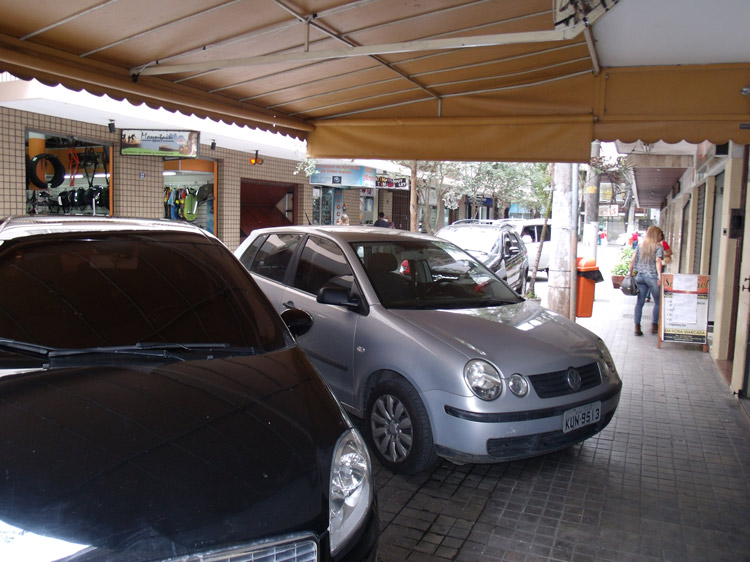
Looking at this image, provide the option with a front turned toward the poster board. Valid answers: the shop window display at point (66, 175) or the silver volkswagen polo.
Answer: the shop window display

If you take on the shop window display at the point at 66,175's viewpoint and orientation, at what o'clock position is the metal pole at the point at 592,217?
The metal pole is roughly at 11 o'clock from the shop window display.

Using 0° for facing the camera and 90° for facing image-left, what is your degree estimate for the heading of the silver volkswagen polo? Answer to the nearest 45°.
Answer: approximately 315°

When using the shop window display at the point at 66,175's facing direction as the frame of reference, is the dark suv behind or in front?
in front

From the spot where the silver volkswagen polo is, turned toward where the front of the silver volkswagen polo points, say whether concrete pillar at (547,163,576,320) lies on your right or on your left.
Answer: on your left

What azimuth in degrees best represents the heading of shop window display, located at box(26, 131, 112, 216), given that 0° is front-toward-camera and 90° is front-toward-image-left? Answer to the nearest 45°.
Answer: approximately 315°

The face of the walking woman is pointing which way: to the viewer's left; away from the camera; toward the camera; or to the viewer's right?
away from the camera

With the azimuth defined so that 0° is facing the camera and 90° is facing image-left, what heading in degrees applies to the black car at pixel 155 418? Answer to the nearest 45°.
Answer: approximately 0°

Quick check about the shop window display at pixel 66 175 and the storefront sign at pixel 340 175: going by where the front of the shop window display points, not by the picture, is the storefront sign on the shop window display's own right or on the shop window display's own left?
on the shop window display's own left

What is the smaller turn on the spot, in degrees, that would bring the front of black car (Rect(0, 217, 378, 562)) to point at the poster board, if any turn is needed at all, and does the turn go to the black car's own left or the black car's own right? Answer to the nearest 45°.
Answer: approximately 135° to the black car's own left
